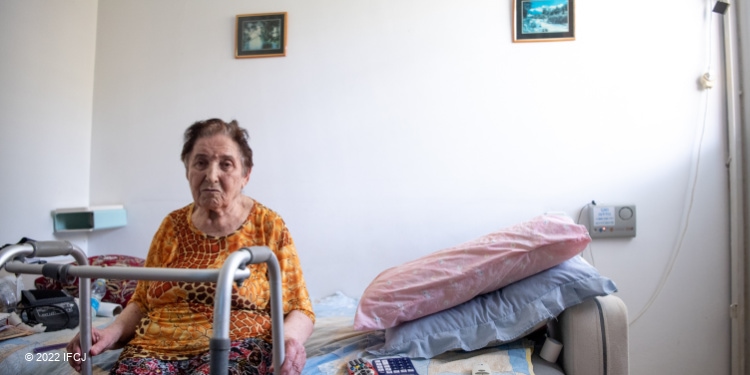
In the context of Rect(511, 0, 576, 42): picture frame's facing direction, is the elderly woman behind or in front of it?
in front

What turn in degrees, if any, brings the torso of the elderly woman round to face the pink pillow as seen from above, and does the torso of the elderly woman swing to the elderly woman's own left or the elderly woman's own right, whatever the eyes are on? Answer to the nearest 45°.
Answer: approximately 90° to the elderly woman's own left

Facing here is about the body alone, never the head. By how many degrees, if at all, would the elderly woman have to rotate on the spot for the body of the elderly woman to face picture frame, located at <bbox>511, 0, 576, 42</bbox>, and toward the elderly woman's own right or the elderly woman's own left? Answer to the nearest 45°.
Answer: approximately 90° to the elderly woman's own left

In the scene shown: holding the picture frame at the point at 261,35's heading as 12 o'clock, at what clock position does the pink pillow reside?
The pink pillow is roughly at 11 o'clock from the picture frame.

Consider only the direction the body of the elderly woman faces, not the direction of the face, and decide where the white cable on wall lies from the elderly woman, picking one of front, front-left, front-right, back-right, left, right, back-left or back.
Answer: left

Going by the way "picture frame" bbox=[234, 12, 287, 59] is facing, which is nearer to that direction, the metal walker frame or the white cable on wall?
the metal walker frame

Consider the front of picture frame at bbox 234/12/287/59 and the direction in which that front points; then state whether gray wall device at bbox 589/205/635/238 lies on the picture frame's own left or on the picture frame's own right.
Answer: on the picture frame's own left

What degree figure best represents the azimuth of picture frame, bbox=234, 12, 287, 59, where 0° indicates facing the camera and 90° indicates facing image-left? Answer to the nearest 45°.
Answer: approximately 0°

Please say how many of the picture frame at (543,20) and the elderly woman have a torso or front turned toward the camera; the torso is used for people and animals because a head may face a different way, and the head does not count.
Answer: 2

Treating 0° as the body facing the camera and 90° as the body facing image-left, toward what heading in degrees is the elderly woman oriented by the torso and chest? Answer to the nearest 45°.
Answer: approximately 0°

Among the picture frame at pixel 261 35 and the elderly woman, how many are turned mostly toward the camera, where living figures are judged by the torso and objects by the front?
2
